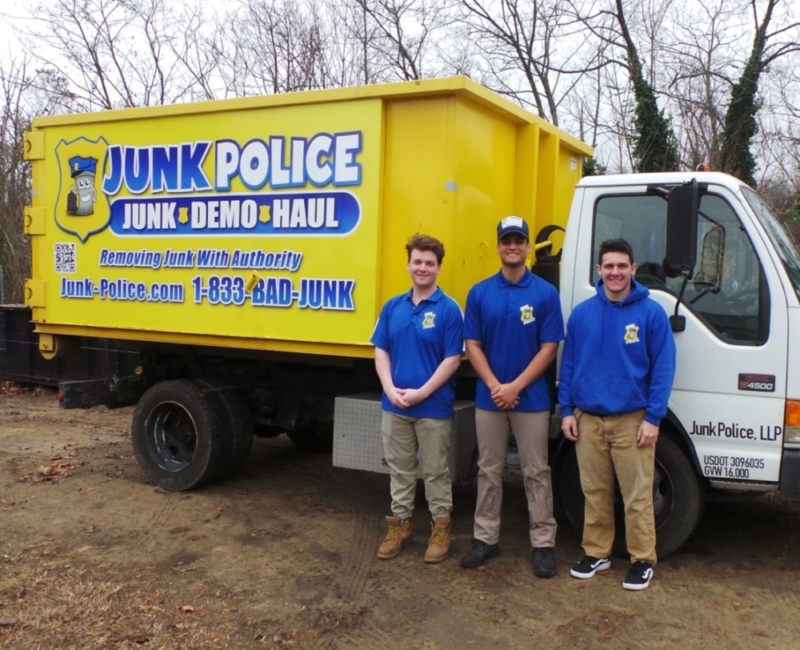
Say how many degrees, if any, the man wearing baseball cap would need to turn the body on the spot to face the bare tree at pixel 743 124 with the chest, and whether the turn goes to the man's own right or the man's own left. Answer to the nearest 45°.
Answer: approximately 180°

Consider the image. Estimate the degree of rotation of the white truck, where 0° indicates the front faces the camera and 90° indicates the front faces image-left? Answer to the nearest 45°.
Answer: approximately 315°

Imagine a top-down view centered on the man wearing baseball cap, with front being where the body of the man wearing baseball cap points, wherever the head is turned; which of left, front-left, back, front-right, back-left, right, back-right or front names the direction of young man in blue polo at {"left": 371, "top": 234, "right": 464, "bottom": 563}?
right

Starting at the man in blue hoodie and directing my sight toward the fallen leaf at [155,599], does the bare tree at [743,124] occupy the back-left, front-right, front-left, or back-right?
back-right

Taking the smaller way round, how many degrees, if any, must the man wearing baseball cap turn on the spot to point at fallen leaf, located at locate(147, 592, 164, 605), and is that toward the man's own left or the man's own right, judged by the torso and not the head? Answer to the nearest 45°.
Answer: approximately 90° to the man's own right

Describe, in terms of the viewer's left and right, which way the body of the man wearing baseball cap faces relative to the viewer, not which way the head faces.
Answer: facing the viewer

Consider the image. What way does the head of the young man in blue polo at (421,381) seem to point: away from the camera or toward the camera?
toward the camera

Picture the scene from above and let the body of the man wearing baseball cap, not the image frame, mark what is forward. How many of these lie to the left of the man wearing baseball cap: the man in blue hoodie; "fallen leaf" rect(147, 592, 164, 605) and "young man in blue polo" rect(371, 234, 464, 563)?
1

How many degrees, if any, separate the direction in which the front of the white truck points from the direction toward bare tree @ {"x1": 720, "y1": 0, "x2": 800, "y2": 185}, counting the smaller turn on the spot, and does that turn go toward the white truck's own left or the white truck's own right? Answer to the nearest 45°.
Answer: approximately 90° to the white truck's own left

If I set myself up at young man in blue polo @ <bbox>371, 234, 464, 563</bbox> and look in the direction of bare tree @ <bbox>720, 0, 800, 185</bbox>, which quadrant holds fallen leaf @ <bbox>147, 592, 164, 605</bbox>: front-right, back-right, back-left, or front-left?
back-left

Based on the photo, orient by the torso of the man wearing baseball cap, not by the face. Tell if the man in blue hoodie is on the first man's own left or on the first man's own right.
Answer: on the first man's own left
